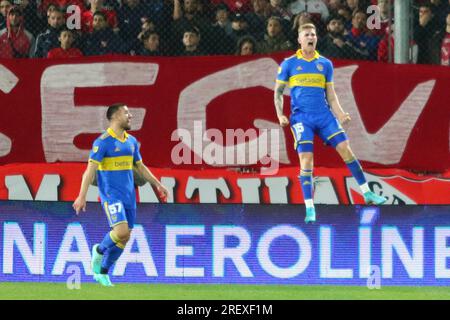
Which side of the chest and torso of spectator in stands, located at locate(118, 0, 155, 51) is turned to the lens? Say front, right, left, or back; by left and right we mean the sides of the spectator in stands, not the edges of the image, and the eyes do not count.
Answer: front

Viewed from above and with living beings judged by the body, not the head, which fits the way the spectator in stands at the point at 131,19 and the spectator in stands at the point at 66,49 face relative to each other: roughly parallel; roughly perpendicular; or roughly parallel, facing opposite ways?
roughly parallel

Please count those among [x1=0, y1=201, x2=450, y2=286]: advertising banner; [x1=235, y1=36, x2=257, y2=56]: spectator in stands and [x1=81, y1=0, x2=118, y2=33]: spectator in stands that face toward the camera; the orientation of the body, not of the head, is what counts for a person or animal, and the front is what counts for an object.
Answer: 3

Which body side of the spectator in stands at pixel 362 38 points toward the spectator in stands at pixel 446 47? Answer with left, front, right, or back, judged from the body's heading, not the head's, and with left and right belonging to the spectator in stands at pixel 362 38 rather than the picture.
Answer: left

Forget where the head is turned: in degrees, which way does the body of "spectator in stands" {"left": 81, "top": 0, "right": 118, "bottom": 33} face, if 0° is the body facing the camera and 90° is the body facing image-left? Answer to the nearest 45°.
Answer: approximately 0°

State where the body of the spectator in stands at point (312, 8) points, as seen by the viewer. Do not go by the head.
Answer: toward the camera

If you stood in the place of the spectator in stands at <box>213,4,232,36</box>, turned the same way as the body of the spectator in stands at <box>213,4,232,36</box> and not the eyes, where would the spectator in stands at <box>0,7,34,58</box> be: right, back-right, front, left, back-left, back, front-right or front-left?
right

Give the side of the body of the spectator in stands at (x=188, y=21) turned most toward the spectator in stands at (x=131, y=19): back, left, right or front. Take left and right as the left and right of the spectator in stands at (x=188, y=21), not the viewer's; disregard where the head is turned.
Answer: right

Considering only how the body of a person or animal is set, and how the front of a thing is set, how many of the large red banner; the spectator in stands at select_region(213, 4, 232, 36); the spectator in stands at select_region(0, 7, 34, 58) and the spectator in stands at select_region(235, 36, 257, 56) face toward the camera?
4
